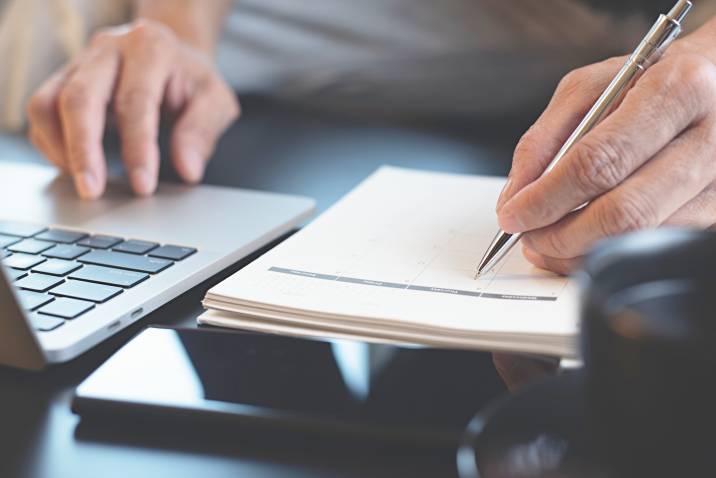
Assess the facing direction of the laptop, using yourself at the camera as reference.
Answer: facing away from the viewer and to the right of the viewer
